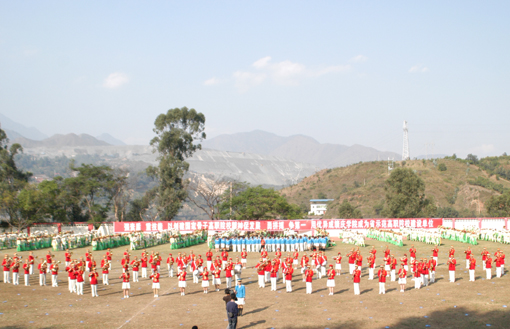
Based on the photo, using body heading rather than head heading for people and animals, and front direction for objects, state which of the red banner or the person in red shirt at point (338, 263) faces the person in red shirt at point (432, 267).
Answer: the red banner

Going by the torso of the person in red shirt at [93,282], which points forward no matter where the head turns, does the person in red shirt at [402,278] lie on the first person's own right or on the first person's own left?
on the first person's own left

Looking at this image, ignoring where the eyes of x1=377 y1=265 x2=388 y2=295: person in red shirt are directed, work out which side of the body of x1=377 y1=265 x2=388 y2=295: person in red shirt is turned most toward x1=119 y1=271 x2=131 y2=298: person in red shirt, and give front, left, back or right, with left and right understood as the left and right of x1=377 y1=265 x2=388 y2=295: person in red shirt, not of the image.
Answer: right

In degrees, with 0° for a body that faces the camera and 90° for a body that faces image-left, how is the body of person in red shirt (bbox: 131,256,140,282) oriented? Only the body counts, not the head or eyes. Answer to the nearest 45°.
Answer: approximately 315°

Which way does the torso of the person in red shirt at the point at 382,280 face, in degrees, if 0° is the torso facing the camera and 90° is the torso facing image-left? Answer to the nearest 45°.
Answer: approximately 0°

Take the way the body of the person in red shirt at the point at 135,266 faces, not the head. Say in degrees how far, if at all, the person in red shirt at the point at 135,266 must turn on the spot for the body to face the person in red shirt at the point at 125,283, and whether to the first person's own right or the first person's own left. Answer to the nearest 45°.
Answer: approximately 45° to the first person's own right

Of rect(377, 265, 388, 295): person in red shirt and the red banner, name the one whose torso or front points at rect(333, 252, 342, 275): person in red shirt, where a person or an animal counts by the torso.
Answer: the red banner

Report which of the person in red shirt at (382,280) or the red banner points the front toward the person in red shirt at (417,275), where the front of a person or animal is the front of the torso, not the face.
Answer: the red banner
